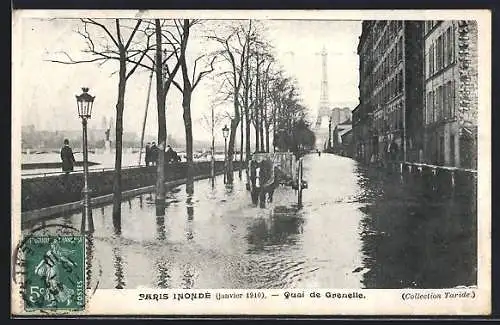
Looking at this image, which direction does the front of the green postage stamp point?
toward the camera
